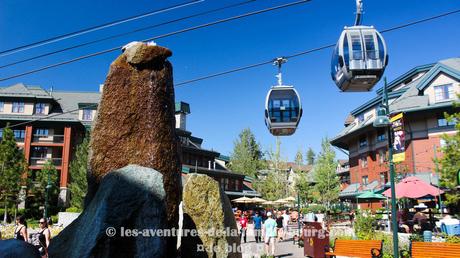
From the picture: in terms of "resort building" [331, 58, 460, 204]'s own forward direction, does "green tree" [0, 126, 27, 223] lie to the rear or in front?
in front

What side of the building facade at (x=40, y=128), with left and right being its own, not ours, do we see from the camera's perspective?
front

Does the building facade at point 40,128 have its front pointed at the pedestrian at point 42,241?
yes

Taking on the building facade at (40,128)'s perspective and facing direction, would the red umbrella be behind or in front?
in front

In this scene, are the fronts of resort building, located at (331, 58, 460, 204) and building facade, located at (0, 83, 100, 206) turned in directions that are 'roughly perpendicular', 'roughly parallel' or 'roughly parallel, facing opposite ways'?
roughly perpendicular

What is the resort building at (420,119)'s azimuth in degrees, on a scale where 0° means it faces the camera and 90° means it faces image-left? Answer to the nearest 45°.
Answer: approximately 45°

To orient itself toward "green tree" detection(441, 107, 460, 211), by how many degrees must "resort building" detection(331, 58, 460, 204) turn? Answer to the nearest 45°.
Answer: approximately 45° to its left

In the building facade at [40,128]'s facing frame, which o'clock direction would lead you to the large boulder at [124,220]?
The large boulder is roughly at 12 o'clock from the building facade.

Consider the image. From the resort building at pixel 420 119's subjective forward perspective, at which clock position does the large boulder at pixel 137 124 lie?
The large boulder is roughly at 11 o'clock from the resort building.

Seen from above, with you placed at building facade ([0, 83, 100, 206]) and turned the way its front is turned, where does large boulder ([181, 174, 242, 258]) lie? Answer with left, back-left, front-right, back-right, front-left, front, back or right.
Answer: front

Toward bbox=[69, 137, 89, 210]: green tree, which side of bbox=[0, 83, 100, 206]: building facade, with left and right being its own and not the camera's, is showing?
front

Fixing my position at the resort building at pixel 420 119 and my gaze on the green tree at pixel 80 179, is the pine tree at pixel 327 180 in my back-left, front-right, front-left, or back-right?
front-right

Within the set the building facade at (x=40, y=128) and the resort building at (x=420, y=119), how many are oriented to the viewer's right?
0
